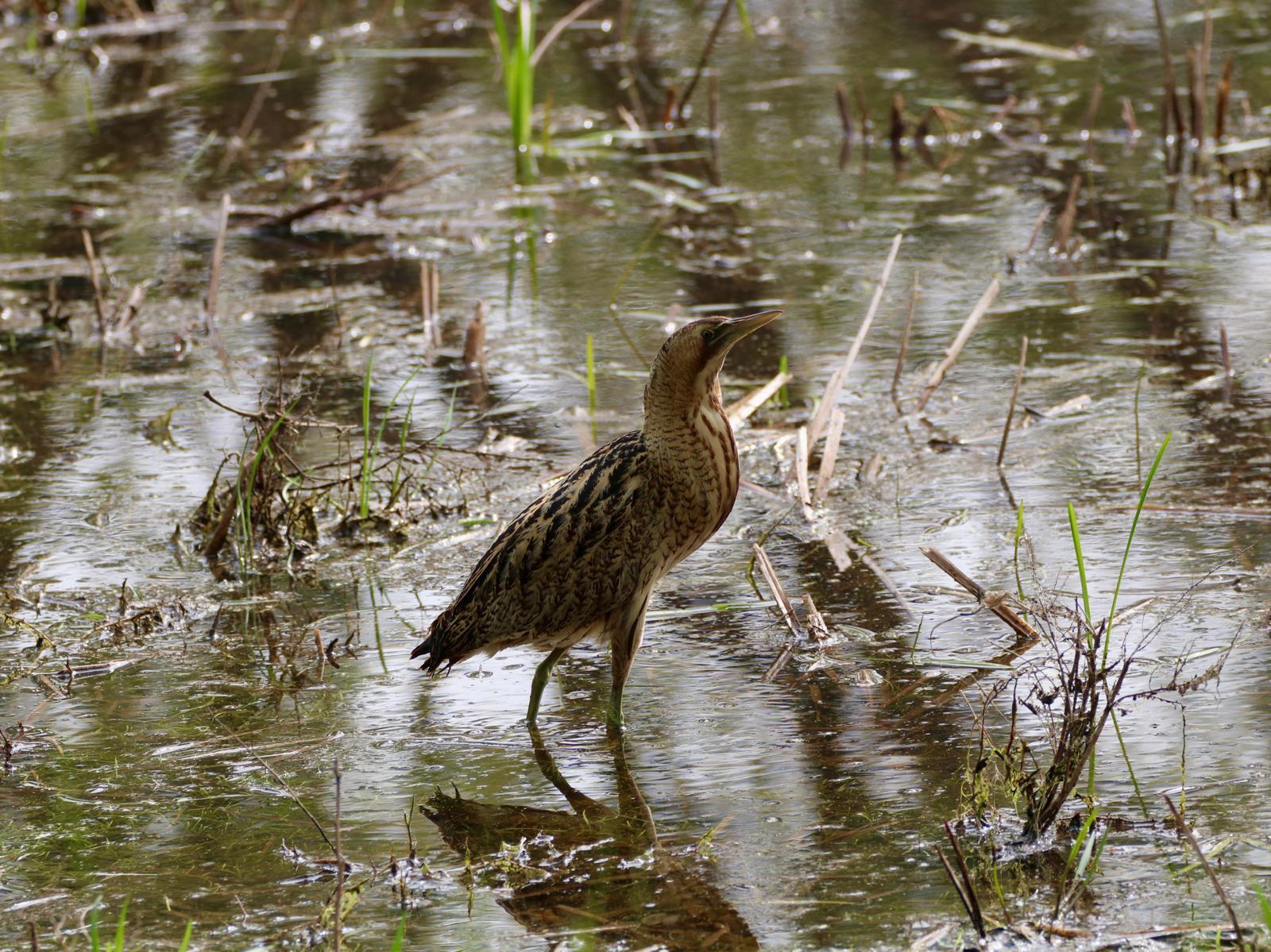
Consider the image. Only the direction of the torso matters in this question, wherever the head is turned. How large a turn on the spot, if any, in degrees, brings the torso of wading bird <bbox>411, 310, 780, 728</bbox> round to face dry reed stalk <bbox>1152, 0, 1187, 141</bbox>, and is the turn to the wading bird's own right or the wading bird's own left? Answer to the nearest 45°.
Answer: approximately 45° to the wading bird's own left

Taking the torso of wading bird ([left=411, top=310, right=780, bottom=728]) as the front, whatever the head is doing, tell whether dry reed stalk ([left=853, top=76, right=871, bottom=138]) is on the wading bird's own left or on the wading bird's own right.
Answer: on the wading bird's own left

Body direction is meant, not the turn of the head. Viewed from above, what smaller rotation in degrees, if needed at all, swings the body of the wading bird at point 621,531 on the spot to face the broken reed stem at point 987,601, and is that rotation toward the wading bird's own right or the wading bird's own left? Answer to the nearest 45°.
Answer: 0° — it already faces it

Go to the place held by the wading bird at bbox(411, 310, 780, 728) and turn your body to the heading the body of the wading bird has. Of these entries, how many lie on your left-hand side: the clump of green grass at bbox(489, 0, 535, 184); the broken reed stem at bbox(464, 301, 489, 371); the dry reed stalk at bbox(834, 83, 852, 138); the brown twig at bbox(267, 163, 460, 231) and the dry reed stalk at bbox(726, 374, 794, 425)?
5

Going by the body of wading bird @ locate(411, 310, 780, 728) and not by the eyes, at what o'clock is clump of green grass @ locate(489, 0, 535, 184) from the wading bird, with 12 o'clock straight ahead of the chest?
The clump of green grass is roughly at 9 o'clock from the wading bird.

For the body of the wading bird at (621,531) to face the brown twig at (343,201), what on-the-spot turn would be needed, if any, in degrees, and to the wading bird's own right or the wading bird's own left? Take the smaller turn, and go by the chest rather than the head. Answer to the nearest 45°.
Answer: approximately 90° to the wading bird's own left

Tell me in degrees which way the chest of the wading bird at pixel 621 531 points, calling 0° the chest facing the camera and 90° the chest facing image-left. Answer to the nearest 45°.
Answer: approximately 270°

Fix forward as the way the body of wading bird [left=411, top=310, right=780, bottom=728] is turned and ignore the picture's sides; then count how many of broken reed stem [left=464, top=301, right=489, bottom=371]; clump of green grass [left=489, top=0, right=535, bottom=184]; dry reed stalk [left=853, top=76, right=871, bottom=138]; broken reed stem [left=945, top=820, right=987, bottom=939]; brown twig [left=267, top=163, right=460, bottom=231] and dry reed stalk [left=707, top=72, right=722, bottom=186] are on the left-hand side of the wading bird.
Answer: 5

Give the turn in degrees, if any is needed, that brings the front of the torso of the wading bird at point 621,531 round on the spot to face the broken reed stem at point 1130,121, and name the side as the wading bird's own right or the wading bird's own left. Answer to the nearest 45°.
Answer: approximately 45° to the wading bird's own left

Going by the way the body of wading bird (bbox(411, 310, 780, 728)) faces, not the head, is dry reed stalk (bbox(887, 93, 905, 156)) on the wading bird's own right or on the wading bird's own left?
on the wading bird's own left

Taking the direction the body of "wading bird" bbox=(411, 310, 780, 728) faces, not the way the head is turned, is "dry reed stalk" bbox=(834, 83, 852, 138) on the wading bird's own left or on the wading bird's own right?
on the wading bird's own left

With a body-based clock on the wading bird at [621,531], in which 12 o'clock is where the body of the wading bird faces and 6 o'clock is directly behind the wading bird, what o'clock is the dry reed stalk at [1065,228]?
The dry reed stalk is roughly at 10 o'clock from the wading bird.

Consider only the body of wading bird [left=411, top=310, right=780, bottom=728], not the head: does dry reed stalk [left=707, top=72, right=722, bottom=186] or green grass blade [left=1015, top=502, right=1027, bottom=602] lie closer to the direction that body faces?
the green grass blade
